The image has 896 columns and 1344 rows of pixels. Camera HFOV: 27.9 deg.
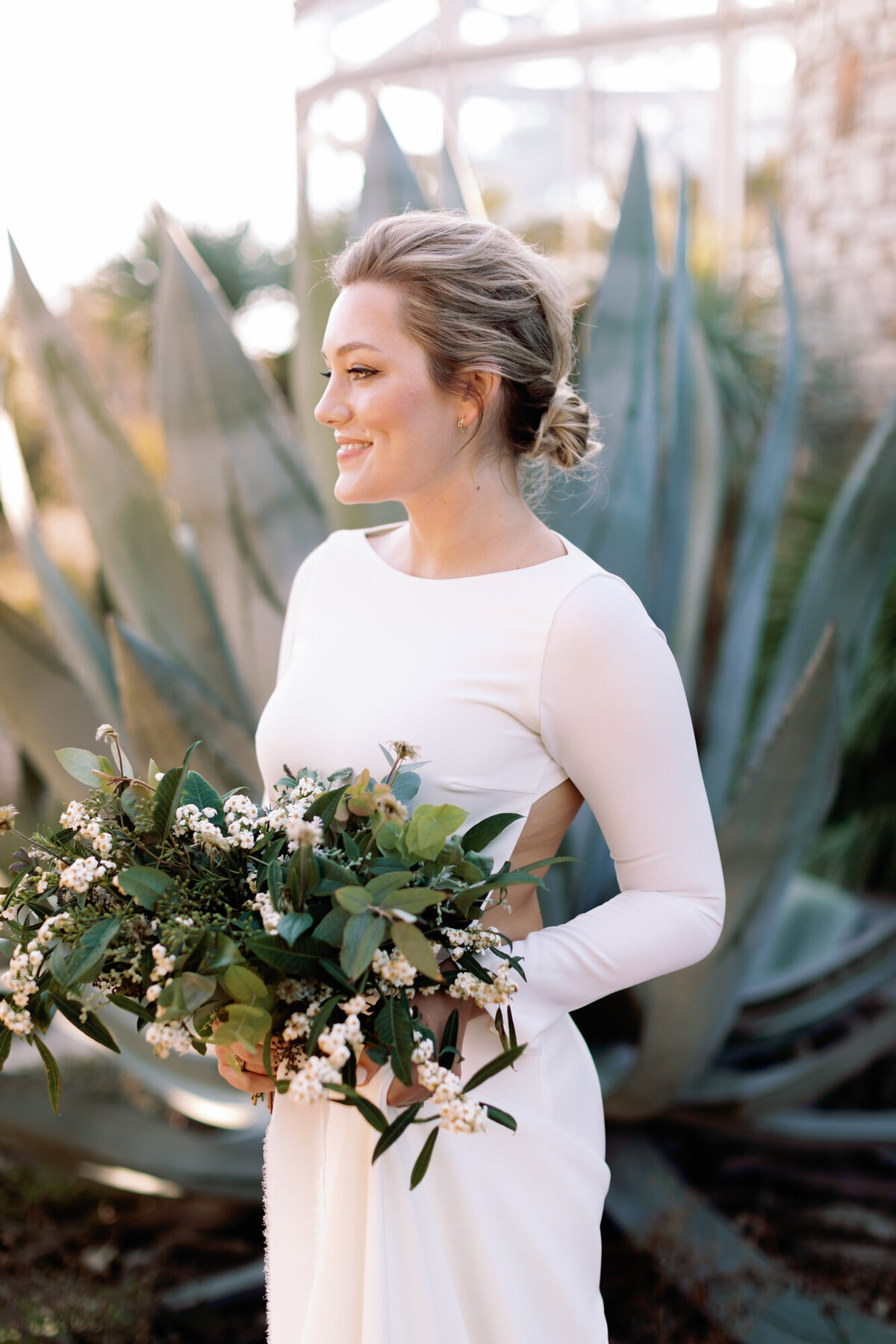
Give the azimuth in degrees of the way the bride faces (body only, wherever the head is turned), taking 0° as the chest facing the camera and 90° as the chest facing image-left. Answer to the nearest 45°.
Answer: approximately 45°

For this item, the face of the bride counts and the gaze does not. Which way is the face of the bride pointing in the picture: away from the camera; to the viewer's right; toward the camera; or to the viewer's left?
to the viewer's left

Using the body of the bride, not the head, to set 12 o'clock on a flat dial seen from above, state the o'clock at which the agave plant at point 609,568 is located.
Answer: The agave plant is roughly at 5 o'clock from the bride.
